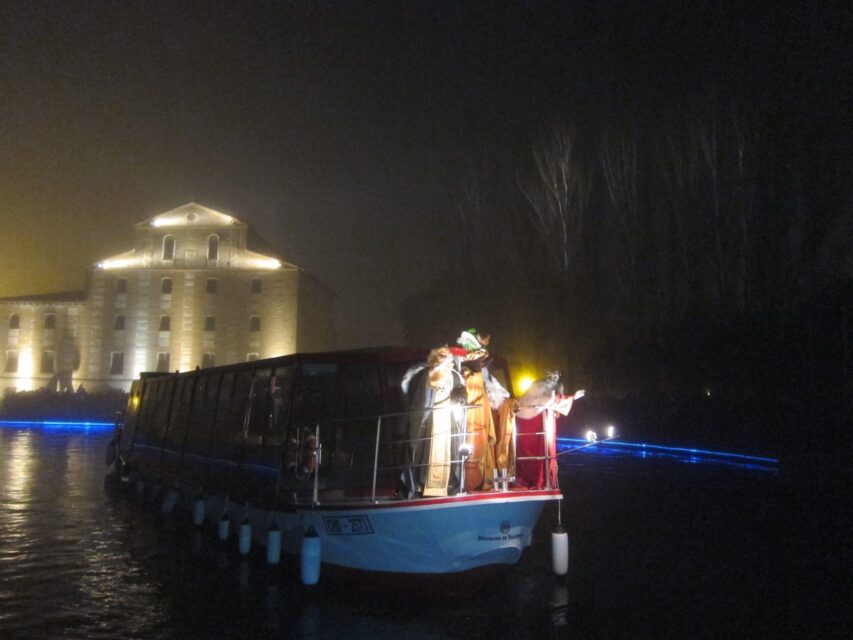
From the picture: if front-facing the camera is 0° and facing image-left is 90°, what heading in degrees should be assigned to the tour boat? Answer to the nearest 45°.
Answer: approximately 315°

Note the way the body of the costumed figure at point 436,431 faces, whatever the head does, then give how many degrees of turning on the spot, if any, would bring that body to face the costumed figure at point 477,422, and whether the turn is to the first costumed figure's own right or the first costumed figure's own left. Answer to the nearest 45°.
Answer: approximately 45° to the first costumed figure's own left

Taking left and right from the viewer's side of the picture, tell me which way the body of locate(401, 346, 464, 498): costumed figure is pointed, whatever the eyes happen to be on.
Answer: facing the viewer and to the right of the viewer
